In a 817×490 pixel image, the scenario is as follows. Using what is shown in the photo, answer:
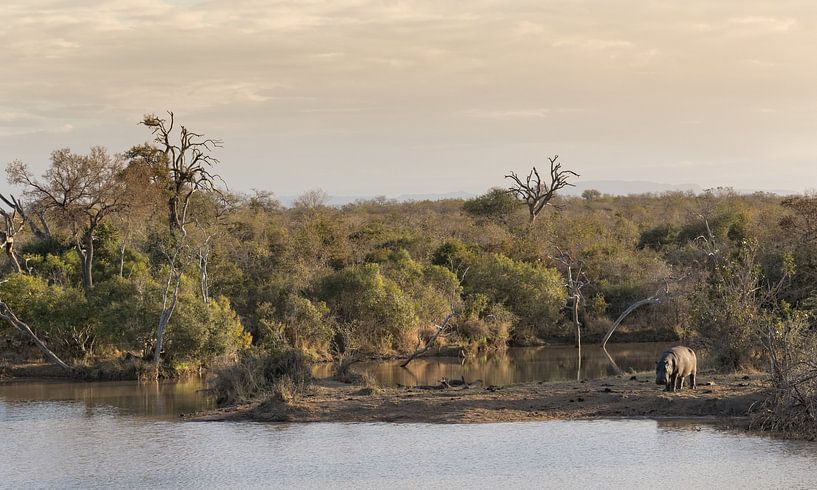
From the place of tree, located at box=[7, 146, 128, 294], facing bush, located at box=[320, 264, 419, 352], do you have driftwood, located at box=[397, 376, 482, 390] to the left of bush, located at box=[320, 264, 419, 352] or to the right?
right

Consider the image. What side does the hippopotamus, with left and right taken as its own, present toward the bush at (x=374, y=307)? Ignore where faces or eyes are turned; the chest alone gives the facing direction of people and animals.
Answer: right

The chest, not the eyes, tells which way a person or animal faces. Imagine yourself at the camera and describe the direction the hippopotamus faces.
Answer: facing the viewer and to the left of the viewer

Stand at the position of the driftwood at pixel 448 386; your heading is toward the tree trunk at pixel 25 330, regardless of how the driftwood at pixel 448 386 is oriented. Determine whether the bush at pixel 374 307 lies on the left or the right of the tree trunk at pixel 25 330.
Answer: right

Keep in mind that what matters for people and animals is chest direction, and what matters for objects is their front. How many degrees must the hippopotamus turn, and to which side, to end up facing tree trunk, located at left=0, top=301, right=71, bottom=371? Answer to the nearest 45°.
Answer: approximately 45° to its right

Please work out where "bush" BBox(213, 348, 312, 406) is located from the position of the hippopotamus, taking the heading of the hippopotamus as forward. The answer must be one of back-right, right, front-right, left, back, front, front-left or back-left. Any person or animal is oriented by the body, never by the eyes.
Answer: front-right

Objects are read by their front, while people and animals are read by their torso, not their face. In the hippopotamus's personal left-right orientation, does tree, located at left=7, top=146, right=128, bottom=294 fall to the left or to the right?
on its right

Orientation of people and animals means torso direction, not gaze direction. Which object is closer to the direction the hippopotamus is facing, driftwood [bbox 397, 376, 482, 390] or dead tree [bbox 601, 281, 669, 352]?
the driftwood
